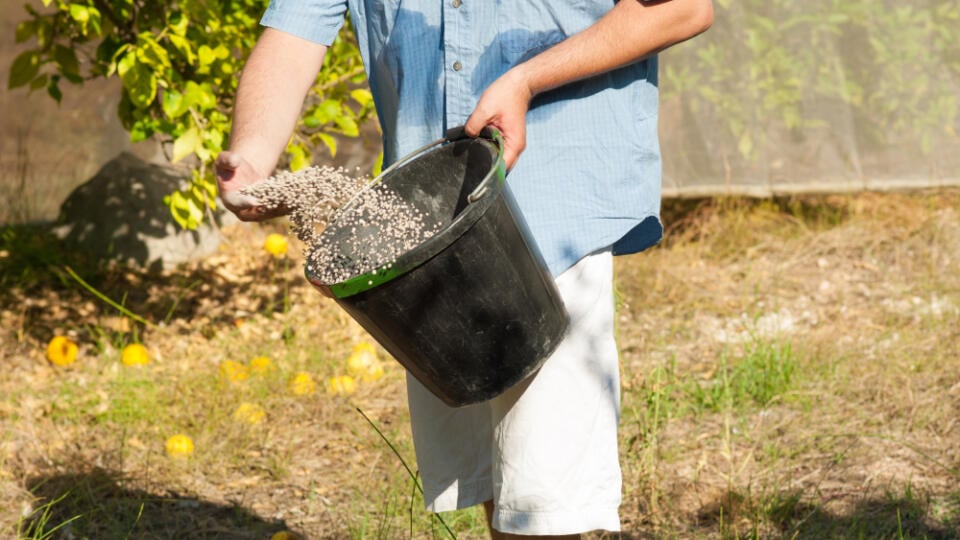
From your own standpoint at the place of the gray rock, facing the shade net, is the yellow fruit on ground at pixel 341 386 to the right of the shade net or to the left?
right

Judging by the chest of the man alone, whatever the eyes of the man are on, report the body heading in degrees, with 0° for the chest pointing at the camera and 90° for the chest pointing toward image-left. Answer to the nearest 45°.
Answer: approximately 45°

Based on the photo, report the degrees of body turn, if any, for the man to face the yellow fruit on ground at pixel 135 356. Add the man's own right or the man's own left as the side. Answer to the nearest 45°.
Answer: approximately 90° to the man's own right

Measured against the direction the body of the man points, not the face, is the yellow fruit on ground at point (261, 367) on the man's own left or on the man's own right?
on the man's own right

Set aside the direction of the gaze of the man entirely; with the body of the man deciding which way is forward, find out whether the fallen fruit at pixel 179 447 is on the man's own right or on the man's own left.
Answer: on the man's own right

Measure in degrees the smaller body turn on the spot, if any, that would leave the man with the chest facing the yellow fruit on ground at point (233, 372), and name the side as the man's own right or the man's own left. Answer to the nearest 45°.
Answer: approximately 90° to the man's own right

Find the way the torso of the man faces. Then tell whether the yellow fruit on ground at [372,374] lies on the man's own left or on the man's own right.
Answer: on the man's own right

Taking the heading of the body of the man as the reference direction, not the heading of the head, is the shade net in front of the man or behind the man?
behind

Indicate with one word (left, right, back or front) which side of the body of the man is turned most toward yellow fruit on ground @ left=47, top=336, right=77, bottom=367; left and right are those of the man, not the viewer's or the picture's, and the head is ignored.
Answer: right

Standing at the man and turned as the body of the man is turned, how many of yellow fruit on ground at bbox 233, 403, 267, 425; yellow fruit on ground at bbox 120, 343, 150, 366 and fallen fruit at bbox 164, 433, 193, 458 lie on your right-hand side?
3
